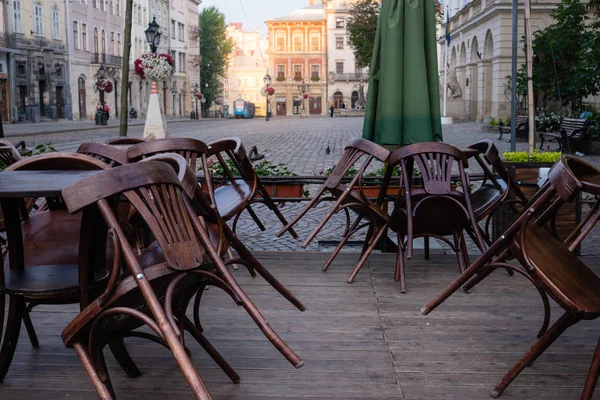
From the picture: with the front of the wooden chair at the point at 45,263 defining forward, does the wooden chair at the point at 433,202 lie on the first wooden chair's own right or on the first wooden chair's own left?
on the first wooden chair's own left

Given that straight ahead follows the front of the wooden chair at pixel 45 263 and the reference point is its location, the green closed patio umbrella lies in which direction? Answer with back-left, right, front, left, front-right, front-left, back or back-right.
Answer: back-left

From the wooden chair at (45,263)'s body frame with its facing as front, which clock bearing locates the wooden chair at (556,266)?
the wooden chair at (556,266) is roughly at 10 o'clock from the wooden chair at (45,263).

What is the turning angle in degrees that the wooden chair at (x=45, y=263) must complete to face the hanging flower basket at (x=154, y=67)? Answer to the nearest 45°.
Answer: approximately 180°

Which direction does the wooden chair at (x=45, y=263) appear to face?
toward the camera
